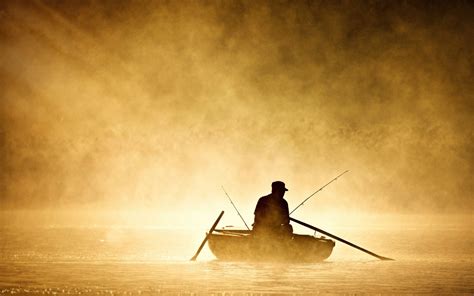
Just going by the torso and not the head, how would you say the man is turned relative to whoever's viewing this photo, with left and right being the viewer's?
facing away from the viewer and to the right of the viewer
